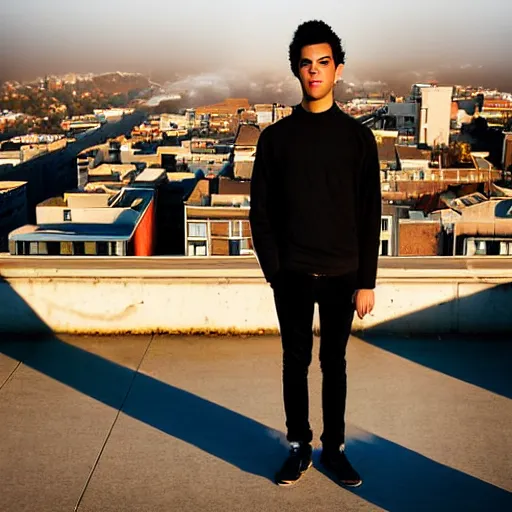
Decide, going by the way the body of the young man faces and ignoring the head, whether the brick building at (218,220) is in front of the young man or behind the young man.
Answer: behind

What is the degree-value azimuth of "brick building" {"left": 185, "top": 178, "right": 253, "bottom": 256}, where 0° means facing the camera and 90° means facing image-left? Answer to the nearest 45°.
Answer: approximately 0°

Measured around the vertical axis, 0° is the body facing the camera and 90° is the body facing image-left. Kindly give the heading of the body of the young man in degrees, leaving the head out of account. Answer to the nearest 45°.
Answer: approximately 0°

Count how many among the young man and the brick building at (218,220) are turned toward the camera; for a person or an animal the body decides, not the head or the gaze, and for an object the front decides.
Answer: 2

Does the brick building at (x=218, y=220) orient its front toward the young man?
yes
